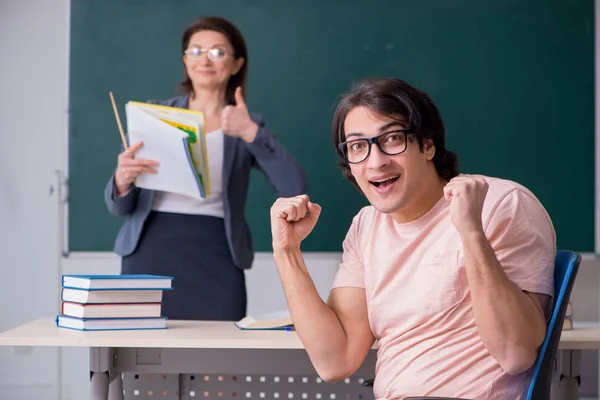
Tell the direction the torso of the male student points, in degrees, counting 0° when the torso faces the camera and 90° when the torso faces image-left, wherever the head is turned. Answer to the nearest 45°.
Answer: approximately 45°

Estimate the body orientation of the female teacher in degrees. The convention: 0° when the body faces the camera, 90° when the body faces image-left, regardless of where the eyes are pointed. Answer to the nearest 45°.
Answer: approximately 0°

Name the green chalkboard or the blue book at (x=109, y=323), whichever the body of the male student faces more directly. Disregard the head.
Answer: the blue book

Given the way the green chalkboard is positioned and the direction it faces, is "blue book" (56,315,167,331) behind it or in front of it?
in front

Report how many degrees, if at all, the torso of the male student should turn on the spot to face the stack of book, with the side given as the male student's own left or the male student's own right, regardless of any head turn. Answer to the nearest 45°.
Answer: approximately 45° to the male student's own right

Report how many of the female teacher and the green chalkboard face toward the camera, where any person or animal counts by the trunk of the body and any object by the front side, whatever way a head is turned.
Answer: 2

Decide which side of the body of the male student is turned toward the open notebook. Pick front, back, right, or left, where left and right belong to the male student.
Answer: right

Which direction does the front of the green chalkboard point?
toward the camera

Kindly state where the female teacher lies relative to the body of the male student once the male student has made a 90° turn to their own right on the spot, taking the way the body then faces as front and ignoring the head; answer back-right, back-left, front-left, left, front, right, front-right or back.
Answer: front
